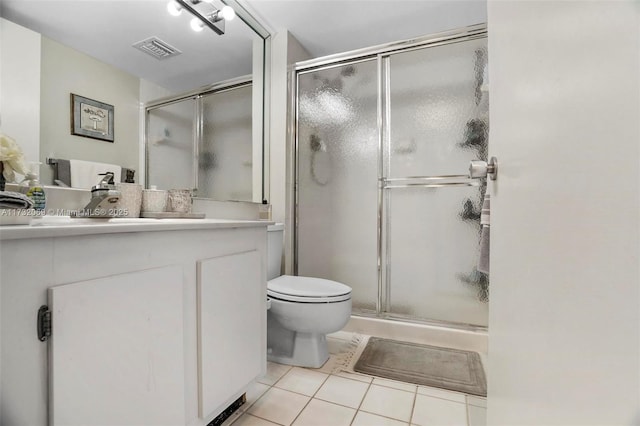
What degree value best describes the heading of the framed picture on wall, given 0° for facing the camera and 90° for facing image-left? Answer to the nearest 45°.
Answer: approximately 315°

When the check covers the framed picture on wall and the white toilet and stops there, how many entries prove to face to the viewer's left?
0

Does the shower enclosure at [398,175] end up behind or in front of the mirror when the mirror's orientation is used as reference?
in front

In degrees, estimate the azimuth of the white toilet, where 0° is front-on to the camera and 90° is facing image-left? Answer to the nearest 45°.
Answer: approximately 315°

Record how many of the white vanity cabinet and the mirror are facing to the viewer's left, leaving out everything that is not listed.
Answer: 0

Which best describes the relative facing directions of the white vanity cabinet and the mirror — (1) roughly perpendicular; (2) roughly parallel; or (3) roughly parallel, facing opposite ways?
roughly parallel

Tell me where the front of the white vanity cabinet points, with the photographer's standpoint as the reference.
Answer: facing the viewer and to the right of the viewer
